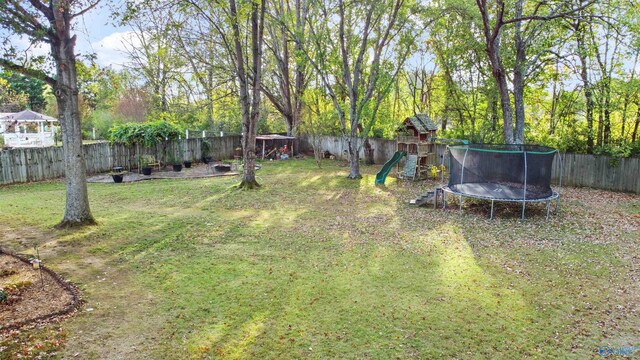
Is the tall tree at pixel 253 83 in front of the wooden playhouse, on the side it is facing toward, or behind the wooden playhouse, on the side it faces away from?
in front

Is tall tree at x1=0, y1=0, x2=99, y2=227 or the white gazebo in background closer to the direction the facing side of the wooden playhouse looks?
the tall tree

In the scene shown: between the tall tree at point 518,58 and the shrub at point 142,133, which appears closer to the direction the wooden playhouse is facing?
the shrub

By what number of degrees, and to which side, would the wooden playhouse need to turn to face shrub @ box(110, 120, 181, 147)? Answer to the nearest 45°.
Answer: approximately 45° to its right

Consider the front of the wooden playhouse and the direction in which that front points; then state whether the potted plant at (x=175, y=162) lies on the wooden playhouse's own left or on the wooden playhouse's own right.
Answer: on the wooden playhouse's own right

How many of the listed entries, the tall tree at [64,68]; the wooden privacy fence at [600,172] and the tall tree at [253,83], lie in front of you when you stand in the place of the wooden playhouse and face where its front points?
2

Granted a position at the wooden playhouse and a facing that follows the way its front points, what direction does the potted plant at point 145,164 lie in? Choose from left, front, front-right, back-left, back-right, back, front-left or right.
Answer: front-right

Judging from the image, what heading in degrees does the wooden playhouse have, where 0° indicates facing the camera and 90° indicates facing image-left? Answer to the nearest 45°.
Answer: approximately 45°

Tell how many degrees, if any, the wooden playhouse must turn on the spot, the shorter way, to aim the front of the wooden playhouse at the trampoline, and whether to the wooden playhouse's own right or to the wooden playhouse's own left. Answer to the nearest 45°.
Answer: approximately 90° to the wooden playhouse's own left
